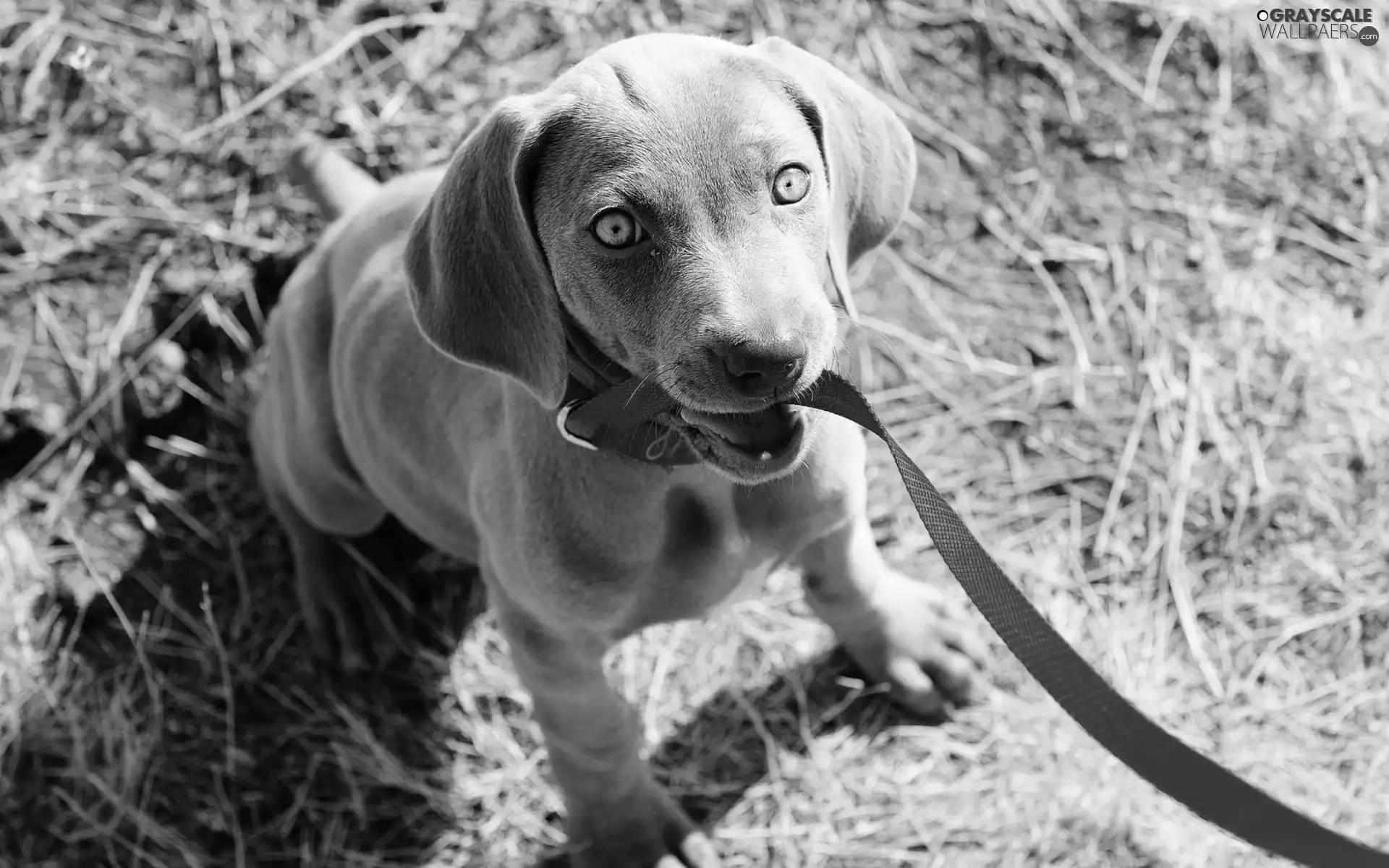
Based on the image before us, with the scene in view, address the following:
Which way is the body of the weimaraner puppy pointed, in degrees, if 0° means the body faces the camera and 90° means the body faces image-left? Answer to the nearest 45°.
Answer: approximately 315°
